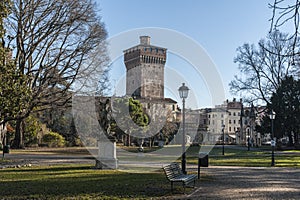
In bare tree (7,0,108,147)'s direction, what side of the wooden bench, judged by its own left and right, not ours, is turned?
back

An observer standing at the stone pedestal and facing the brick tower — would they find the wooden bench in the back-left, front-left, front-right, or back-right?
back-right

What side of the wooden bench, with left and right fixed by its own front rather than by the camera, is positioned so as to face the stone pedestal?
back

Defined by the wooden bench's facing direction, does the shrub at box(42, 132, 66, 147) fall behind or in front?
behind

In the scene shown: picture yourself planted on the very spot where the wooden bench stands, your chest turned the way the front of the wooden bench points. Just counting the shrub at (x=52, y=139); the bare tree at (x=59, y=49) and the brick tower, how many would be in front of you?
0

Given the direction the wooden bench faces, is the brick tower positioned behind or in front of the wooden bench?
behind
